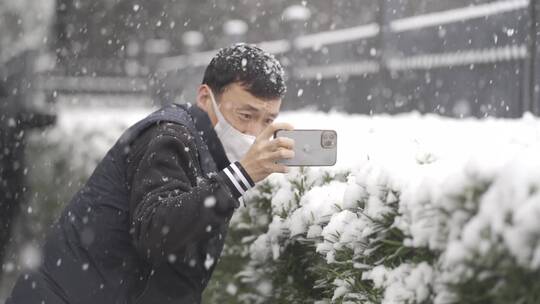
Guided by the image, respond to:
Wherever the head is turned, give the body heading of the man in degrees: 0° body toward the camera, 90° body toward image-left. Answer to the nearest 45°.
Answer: approximately 270°

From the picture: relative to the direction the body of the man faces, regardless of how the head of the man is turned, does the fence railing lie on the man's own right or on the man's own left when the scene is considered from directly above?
on the man's own left
